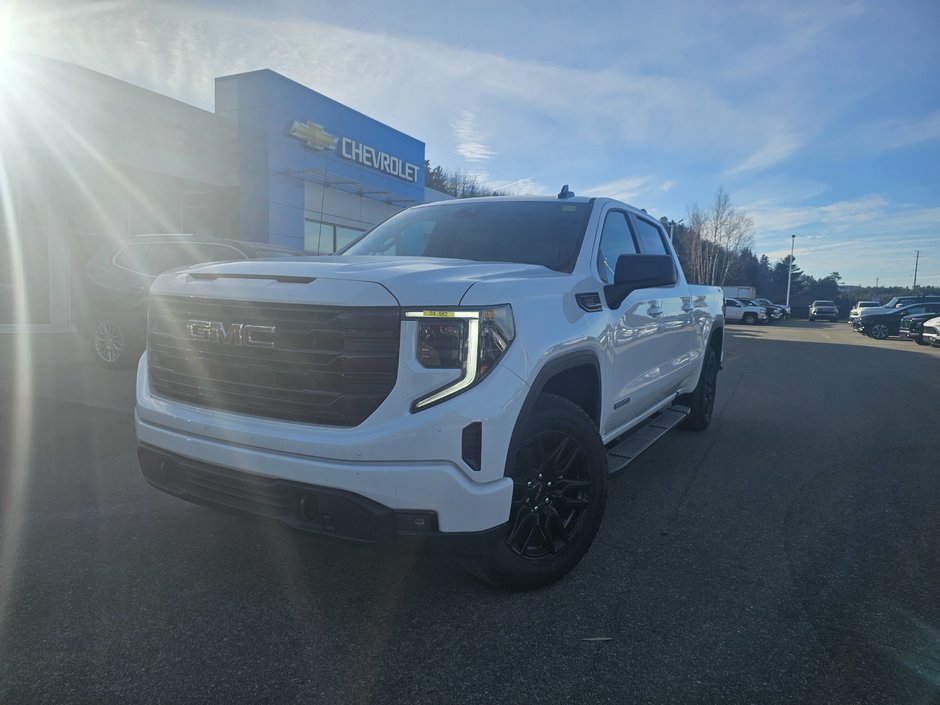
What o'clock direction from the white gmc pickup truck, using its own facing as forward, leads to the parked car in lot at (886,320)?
The parked car in lot is roughly at 6 o'clock from the white gmc pickup truck.

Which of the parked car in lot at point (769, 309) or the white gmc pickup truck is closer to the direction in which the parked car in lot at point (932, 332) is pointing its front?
the white gmc pickup truck

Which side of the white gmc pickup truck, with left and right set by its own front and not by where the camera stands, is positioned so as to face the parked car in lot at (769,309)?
back

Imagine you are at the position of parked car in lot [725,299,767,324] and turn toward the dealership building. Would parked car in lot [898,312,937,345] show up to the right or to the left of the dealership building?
left

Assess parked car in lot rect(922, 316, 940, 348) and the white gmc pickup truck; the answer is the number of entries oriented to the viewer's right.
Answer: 0

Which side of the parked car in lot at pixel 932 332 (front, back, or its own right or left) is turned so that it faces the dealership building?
front

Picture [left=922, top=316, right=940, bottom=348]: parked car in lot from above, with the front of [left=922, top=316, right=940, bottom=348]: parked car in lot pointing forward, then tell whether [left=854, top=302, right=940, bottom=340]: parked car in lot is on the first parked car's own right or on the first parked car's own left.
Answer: on the first parked car's own right

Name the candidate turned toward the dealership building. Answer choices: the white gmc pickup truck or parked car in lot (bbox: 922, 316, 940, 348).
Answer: the parked car in lot

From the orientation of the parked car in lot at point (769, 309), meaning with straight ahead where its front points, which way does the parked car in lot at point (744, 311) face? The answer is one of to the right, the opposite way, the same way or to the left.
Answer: the same way

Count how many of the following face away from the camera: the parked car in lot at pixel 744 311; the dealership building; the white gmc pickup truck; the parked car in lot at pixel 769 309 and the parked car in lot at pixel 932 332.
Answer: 0

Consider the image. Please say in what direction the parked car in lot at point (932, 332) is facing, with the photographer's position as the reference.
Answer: facing the viewer and to the left of the viewer

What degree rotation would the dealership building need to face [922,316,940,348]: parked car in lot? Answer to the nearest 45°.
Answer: approximately 45° to its left

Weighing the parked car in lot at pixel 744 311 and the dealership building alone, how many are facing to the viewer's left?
0
